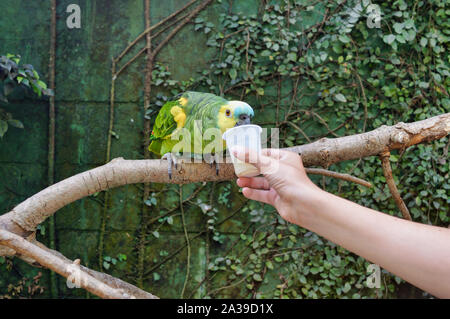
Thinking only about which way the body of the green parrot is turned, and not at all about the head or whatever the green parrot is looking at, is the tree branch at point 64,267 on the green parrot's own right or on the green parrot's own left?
on the green parrot's own right

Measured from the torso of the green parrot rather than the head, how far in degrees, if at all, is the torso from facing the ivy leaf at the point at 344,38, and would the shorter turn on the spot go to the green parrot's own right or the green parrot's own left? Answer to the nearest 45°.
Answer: approximately 90° to the green parrot's own left

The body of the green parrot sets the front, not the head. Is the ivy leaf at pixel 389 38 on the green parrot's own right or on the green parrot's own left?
on the green parrot's own left

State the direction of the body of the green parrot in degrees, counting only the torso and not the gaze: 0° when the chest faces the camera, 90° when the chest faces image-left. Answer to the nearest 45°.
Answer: approximately 315°

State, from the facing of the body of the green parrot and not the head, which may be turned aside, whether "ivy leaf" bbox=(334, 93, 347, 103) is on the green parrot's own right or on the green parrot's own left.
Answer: on the green parrot's own left
